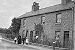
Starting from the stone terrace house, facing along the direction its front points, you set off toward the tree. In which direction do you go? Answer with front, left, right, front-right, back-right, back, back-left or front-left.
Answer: right
